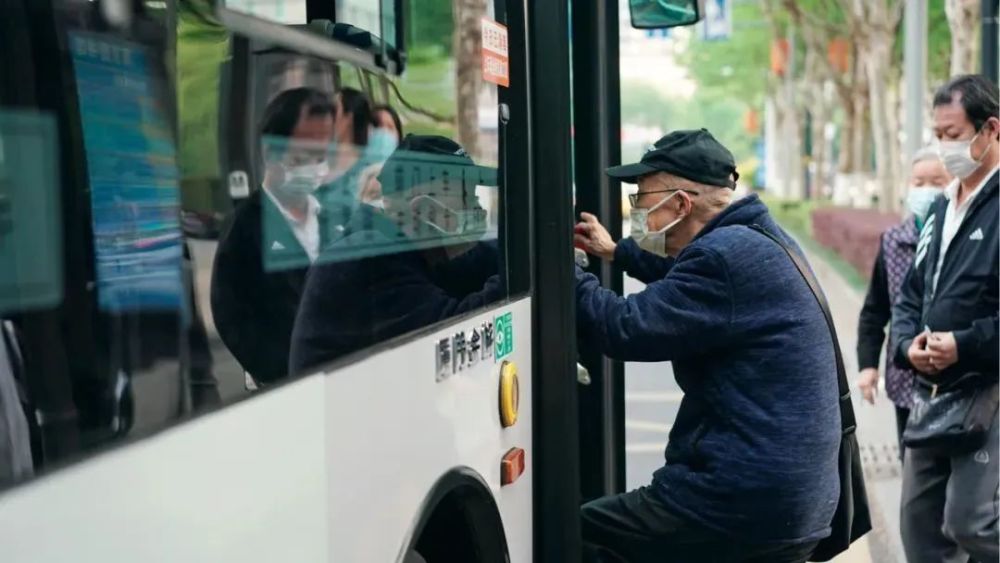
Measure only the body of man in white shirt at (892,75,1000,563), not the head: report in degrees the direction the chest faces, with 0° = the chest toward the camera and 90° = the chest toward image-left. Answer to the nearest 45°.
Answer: approximately 45°

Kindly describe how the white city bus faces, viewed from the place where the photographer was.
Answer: facing away from the viewer and to the right of the viewer

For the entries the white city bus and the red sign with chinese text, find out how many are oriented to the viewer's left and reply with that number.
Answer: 0

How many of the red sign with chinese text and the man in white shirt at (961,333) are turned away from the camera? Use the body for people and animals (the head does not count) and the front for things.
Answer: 0

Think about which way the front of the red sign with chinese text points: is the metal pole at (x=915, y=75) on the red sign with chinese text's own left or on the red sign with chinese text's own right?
on the red sign with chinese text's own left

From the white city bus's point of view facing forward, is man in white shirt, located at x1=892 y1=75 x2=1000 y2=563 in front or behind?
in front

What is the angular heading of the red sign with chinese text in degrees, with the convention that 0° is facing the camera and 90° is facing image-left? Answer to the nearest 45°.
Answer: approximately 315°

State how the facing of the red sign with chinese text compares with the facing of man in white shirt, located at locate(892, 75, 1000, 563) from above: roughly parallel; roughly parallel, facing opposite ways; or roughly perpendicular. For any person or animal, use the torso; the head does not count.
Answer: roughly perpendicular

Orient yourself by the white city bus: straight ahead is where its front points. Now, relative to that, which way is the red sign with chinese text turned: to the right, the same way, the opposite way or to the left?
to the right

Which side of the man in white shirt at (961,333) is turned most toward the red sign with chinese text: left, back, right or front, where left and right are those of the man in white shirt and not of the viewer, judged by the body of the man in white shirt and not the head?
front

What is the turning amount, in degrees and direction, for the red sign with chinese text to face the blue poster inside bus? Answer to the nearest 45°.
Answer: approximately 45° to its right

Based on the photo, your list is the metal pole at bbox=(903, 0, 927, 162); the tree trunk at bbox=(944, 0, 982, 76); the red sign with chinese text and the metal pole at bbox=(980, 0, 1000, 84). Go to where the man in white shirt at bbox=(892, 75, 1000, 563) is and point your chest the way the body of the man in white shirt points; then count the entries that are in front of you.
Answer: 1

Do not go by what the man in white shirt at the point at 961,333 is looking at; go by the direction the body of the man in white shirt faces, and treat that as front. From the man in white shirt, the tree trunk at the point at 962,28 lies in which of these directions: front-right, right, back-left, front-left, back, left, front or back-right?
back-right
